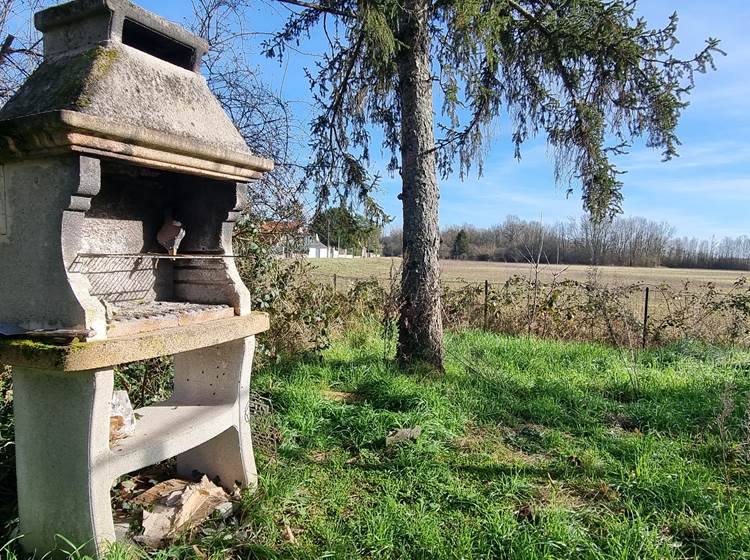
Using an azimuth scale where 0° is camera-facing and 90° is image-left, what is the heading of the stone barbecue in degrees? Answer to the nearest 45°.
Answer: approximately 315°

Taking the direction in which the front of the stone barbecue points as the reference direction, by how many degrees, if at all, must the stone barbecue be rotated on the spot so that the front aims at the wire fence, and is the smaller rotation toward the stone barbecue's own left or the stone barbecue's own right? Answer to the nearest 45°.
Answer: approximately 90° to the stone barbecue's own left

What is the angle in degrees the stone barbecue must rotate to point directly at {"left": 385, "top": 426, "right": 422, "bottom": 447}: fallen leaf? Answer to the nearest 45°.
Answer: approximately 45° to its left
